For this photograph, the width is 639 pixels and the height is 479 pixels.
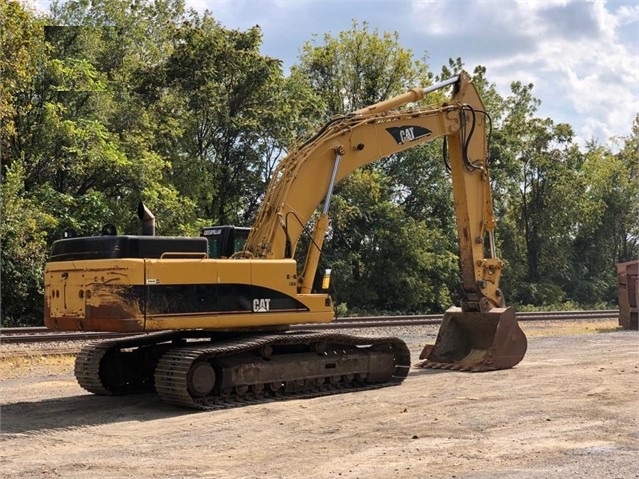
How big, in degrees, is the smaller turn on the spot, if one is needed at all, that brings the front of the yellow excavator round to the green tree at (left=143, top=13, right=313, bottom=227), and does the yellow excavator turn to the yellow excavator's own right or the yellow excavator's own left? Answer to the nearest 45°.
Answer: approximately 45° to the yellow excavator's own left

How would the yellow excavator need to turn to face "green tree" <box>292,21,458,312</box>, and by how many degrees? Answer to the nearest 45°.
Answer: approximately 45° to its left

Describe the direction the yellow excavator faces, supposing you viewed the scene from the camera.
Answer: facing away from the viewer and to the right of the viewer

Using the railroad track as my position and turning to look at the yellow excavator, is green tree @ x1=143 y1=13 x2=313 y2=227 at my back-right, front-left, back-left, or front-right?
back-right

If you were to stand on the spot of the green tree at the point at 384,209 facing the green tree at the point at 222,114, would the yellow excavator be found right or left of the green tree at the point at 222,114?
left
